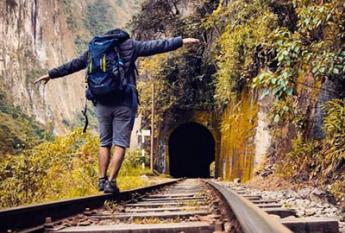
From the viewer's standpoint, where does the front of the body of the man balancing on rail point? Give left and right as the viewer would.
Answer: facing away from the viewer
